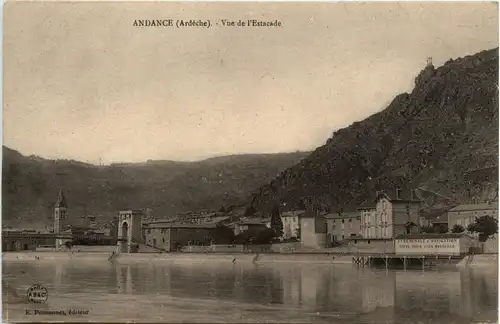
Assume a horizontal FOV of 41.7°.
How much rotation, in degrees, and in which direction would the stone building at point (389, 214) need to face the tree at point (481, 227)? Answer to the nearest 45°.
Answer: approximately 90° to its left

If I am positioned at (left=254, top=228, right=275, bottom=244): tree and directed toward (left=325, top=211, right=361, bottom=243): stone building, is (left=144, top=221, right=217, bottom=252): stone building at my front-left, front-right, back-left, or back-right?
back-right

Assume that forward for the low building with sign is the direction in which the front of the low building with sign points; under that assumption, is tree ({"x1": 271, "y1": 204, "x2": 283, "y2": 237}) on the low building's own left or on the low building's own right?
on the low building's own right

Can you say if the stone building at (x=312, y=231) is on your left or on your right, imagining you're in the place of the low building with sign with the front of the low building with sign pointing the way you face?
on your right

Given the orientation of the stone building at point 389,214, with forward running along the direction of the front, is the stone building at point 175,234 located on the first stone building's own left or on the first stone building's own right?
on the first stone building's own right

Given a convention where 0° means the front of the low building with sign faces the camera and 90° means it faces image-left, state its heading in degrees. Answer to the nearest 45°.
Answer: approximately 0°

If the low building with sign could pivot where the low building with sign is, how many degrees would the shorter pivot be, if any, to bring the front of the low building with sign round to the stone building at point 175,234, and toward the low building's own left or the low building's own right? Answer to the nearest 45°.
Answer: approximately 90° to the low building's own right

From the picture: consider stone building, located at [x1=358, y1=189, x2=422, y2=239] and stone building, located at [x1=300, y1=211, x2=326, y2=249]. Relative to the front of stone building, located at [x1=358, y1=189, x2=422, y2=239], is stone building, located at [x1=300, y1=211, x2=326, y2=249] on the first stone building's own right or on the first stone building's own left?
on the first stone building's own right

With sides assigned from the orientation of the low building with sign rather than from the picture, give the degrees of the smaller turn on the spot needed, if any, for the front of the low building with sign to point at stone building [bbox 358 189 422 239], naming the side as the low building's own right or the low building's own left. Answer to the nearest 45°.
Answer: approximately 135° to the low building's own right
